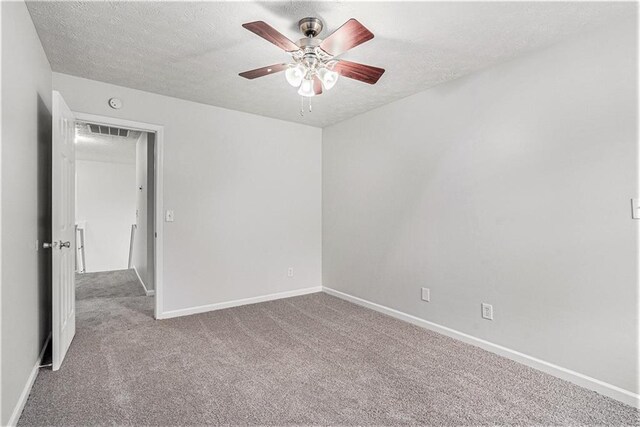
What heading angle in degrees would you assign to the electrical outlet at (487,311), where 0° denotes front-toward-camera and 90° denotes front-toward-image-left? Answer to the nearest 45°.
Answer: approximately 45°

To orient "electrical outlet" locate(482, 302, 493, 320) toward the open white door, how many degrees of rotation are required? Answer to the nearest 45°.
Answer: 0° — it already faces it
